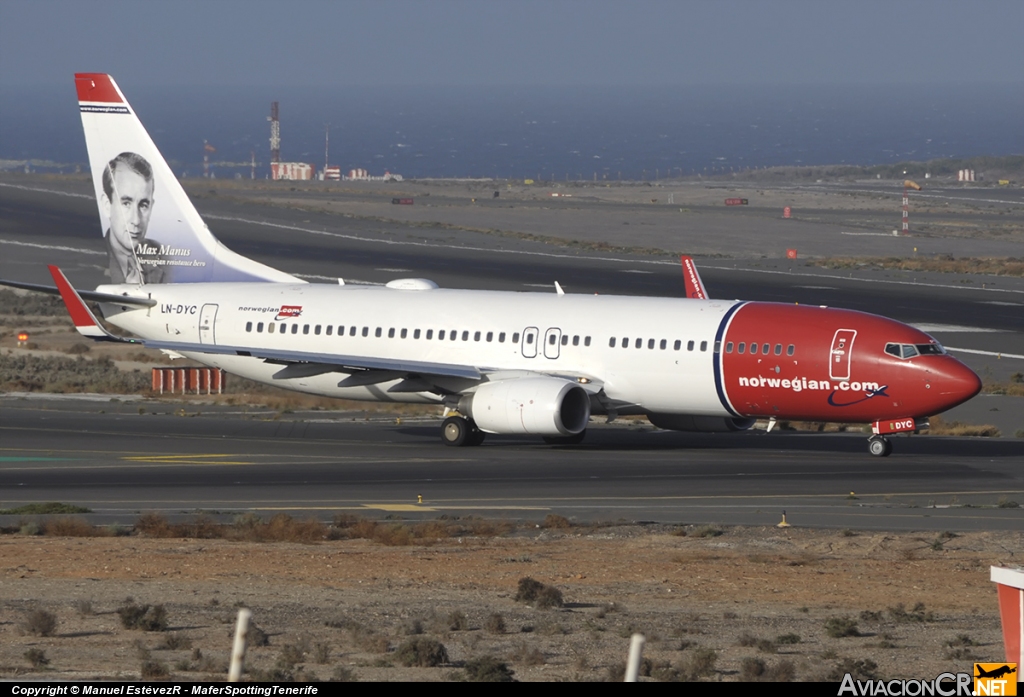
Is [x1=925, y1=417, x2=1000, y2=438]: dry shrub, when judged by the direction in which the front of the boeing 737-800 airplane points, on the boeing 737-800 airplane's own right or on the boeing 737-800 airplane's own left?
on the boeing 737-800 airplane's own left

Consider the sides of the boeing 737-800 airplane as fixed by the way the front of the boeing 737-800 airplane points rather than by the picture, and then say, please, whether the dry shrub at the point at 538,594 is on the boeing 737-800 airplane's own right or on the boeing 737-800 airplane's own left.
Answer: on the boeing 737-800 airplane's own right

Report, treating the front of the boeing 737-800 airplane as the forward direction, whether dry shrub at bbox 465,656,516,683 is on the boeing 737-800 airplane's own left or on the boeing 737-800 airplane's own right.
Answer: on the boeing 737-800 airplane's own right

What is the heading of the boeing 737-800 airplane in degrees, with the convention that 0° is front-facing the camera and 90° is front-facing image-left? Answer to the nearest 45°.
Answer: approximately 315°

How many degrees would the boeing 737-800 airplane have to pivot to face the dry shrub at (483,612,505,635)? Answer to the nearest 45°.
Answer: approximately 45° to its right
